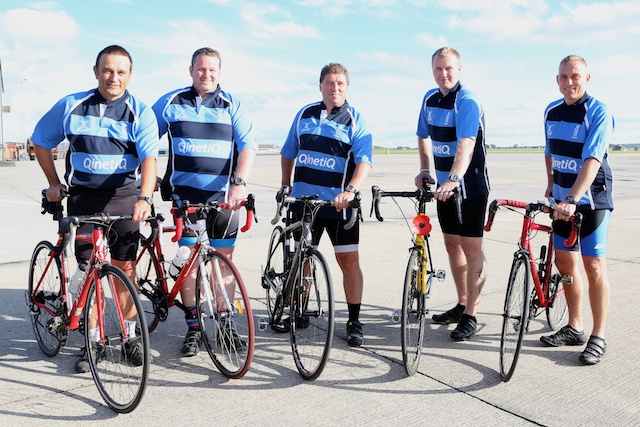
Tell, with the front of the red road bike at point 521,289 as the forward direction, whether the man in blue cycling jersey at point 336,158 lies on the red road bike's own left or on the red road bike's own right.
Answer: on the red road bike's own right

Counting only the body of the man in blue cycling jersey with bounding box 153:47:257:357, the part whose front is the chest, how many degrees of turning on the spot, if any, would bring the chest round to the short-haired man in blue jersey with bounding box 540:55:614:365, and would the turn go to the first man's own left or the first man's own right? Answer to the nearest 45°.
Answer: approximately 90° to the first man's own left

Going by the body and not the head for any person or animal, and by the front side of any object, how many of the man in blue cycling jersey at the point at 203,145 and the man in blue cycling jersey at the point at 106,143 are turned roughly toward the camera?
2

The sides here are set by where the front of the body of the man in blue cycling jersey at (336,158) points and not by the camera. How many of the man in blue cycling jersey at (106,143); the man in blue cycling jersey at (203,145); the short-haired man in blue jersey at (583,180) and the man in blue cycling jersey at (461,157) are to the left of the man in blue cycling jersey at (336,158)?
2

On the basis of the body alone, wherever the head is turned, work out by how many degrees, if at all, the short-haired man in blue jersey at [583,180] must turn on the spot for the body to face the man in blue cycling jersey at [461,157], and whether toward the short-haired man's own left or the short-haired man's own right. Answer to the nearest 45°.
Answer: approximately 45° to the short-haired man's own right
